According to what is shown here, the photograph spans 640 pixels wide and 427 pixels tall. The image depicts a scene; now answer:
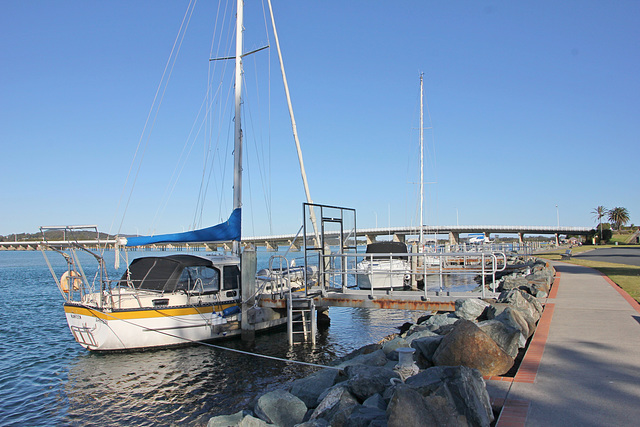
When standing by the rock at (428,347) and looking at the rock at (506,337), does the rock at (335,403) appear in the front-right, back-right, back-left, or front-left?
back-right

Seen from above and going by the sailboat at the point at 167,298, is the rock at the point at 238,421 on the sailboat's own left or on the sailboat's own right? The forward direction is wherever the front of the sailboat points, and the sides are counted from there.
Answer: on the sailboat's own right

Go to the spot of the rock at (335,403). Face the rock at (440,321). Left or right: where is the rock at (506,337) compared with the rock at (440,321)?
right

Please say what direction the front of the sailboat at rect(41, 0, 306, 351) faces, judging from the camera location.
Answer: facing away from the viewer and to the right of the viewer
